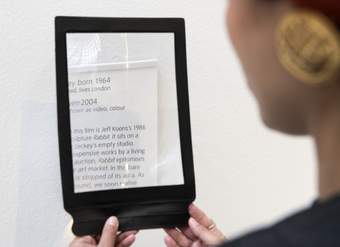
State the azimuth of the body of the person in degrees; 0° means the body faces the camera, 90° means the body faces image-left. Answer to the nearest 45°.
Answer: approximately 135°

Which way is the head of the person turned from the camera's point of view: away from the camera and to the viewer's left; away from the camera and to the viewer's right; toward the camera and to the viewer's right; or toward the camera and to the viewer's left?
away from the camera and to the viewer's left
